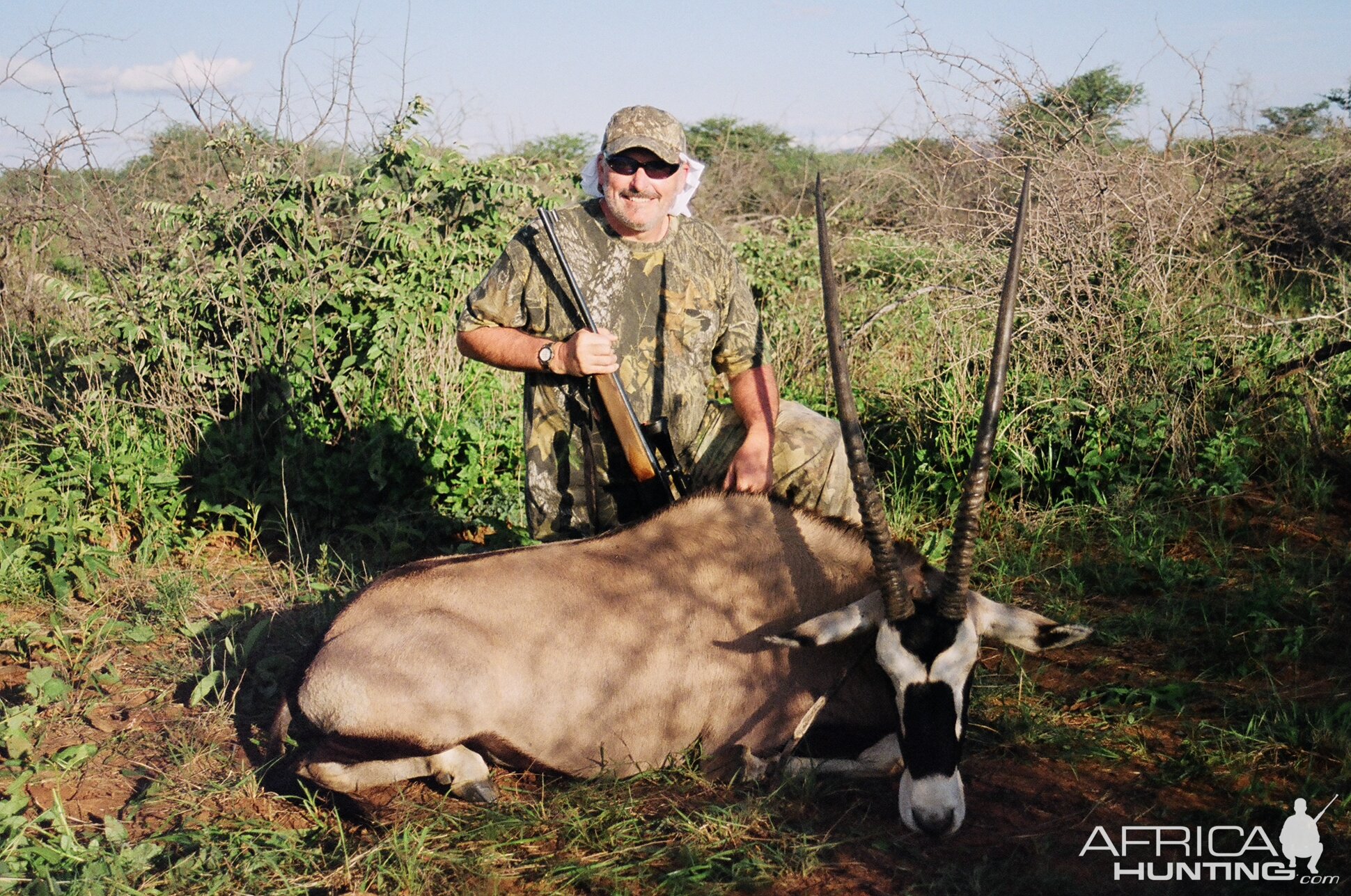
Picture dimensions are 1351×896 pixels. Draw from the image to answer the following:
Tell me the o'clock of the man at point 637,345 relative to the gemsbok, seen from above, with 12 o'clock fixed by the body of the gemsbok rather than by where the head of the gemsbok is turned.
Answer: The man is roughly at 9 o'clock from the gemsbok.

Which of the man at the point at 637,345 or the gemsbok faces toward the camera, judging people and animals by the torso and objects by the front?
the man

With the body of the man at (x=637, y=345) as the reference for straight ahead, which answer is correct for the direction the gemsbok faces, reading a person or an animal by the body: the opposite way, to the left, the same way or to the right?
to the left

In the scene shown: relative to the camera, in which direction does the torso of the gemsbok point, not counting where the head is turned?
to the viewer's right

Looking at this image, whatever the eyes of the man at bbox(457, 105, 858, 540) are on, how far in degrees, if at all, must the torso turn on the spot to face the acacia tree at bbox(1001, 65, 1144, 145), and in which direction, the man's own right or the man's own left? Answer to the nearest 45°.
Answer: approximately 135° to the man's own left

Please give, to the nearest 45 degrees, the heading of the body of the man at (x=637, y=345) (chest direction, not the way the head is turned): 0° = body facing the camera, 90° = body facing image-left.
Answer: approximately 0°

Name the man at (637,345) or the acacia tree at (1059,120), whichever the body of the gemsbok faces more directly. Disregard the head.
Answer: the acacia tree

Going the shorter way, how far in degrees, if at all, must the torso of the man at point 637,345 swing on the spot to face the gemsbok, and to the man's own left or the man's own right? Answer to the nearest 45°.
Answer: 0° — they already face it

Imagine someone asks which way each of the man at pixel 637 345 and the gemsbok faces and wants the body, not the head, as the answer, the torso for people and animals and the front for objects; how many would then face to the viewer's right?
1
